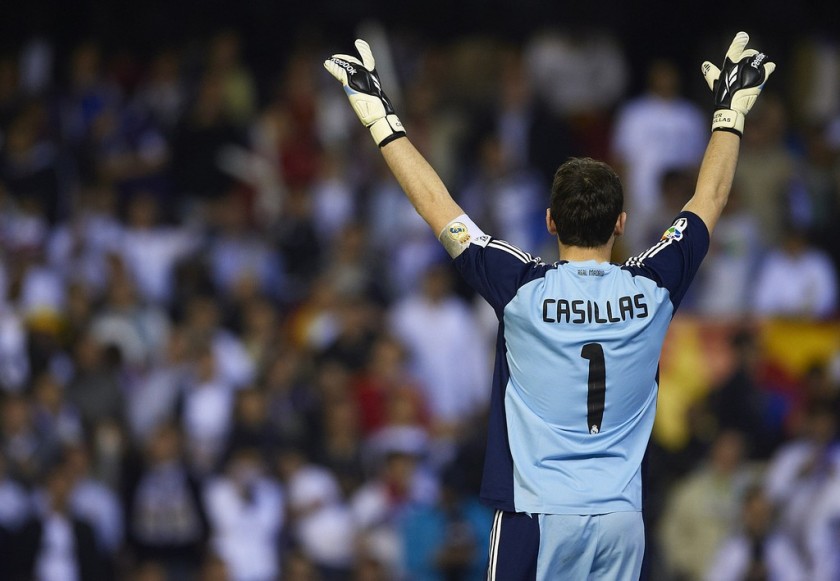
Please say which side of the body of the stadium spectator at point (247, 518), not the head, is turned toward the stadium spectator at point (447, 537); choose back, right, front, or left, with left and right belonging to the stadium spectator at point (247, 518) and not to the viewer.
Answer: left

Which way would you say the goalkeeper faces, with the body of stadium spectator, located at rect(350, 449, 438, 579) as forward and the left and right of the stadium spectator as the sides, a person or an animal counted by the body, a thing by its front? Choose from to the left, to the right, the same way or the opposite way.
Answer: the opposite way

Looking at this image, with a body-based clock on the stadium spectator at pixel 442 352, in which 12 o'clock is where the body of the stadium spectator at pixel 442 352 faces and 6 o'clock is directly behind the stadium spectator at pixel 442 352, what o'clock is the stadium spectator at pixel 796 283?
the stadium spectator at pixel 796 283 is roughly at 9 o'clock from the stadium spectator at pixel 442 352.

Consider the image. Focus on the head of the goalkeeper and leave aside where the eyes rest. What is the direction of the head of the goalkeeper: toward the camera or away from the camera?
away from the camera

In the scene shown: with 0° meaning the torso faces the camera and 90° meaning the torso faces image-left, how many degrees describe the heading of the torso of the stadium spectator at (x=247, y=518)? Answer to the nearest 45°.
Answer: approximately 0°

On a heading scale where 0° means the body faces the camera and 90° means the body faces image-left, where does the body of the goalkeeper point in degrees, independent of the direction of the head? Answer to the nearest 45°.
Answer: approximately 180°

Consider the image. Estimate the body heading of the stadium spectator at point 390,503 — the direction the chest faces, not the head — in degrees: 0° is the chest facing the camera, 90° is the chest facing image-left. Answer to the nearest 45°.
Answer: approximately 0°
